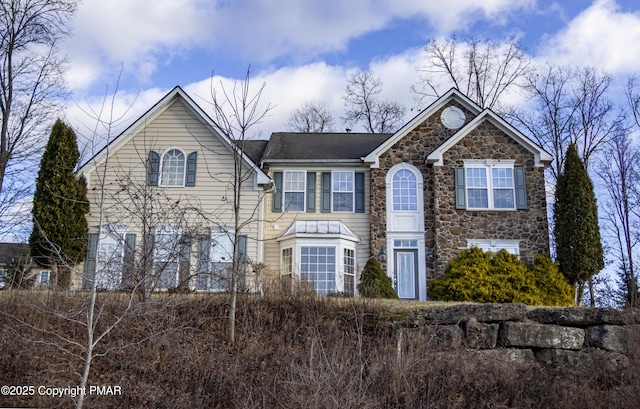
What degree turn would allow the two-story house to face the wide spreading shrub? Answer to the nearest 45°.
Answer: approximately 90° to its left

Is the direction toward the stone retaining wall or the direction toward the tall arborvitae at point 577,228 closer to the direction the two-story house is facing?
the stone retaining wall

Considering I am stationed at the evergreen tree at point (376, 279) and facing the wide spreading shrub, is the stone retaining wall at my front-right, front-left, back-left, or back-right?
front-right

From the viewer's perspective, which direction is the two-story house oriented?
toward the camera

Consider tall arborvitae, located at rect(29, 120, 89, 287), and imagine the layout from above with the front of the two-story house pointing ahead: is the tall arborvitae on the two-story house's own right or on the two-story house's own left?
on the two-story house's own right

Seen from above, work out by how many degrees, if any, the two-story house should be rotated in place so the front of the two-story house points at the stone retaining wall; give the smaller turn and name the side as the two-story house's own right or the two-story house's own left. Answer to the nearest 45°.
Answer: approximately 45° to the two-story house's own left

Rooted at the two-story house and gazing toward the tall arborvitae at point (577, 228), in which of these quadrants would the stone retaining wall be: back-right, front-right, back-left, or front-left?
front-right

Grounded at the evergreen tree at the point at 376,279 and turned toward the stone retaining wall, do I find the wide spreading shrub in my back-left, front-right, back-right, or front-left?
front-left

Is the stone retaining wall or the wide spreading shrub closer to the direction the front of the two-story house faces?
the stone retaining wall

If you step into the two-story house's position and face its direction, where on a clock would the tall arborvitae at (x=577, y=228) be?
The tall arborvitae is roughly at 9 o'clock from the two-story house.
